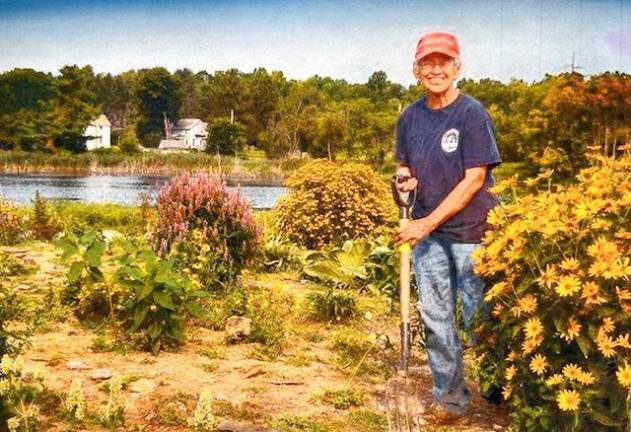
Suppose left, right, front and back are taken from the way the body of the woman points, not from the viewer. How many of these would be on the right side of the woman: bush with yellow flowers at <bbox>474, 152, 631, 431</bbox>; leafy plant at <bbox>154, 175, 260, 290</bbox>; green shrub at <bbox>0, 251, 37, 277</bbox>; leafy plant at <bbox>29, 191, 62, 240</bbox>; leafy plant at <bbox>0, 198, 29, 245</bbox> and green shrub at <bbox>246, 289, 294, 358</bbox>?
5

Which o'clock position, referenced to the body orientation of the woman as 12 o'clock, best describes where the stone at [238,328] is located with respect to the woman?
The stone is roughly at 3 o'clock from the woman.

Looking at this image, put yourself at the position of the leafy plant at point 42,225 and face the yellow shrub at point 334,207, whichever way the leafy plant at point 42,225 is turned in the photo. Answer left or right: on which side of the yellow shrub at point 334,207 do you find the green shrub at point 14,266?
right

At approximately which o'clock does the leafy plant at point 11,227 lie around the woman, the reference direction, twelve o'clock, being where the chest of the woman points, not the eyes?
The leafy plant is roughly at 3 o'clock from the woman.

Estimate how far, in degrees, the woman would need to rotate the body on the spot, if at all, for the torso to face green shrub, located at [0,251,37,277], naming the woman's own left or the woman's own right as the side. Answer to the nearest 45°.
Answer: approximately 90° to the woman's own right

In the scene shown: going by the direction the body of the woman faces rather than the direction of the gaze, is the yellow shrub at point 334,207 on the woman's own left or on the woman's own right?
on the woman's own right

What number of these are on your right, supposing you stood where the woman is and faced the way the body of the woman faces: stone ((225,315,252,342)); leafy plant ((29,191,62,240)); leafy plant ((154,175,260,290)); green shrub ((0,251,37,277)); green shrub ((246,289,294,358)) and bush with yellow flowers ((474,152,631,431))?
5

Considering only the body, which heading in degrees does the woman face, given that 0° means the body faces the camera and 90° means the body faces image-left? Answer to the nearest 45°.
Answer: approximately 45°
